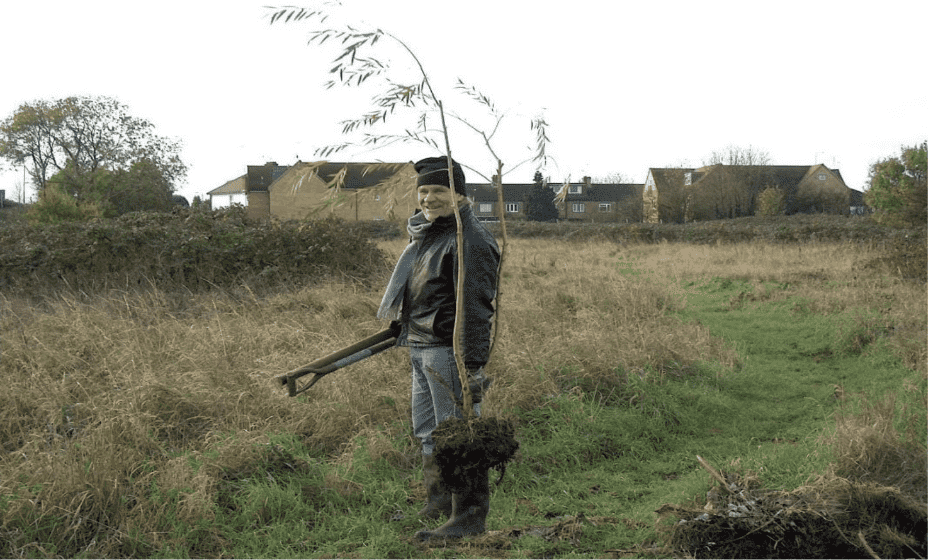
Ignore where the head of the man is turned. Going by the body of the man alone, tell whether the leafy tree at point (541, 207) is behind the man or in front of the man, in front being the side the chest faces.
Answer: behind

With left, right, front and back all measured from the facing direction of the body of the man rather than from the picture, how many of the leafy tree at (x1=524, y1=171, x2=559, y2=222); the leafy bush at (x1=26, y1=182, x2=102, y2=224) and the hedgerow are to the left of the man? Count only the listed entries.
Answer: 0

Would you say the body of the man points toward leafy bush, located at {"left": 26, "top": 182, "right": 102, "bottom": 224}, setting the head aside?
no

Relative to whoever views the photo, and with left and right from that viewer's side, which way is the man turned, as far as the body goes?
facing the viewer and to the left of the viewer

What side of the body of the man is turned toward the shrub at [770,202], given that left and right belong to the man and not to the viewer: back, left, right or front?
back

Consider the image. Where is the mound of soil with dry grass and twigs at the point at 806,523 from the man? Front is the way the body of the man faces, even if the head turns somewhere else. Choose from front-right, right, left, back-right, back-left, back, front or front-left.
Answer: back-left

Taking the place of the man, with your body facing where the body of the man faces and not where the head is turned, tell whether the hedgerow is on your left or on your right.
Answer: on your right

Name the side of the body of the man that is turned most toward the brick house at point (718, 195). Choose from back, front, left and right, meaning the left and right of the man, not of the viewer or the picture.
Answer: back

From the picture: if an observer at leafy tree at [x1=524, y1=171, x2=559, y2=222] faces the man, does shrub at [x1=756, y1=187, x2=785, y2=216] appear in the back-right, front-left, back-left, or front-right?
front-left

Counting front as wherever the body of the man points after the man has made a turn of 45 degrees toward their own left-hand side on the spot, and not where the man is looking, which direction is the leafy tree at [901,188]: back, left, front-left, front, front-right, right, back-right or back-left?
back-left
